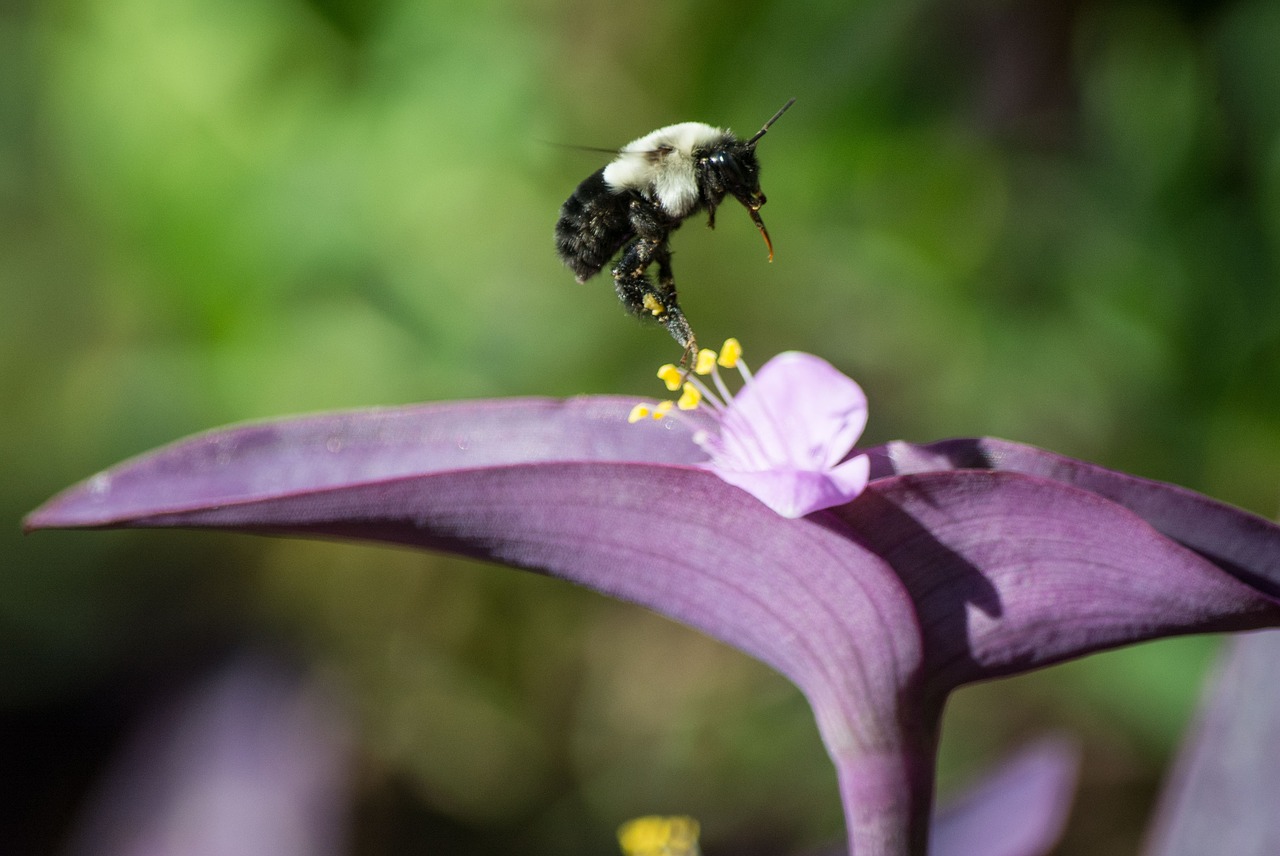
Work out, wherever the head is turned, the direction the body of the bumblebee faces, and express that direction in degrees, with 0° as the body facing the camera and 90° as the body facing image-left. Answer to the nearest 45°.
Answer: approximately 270°
